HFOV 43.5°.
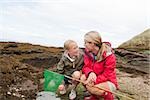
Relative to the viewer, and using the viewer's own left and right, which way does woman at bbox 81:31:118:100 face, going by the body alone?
facing the viewer and to the left of the viewer

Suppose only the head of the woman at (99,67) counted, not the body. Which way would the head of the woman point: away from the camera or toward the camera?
toward the camera

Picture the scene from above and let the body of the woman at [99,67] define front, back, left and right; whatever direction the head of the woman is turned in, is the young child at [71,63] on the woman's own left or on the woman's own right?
on the woman's own right
